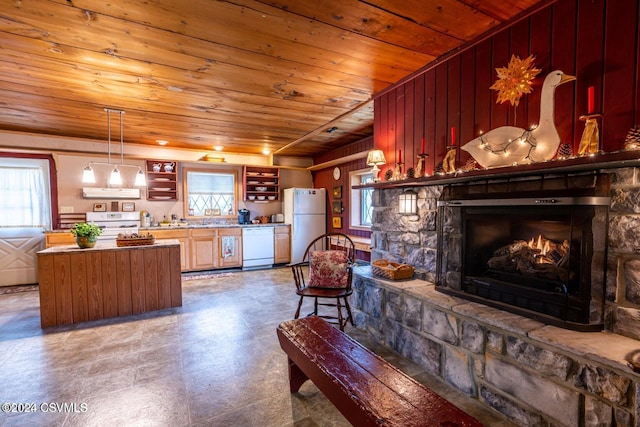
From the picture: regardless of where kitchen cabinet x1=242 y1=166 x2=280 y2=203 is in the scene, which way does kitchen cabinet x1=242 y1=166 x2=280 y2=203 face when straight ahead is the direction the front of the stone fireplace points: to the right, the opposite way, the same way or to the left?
to the left

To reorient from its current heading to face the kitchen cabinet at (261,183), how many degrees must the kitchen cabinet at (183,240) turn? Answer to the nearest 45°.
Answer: approximately 90° to its left

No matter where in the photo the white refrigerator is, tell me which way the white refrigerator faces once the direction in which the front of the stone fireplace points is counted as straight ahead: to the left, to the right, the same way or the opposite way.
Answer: to the left

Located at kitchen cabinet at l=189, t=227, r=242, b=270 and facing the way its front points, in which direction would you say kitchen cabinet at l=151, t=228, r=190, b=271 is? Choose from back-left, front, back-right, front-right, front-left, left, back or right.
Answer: right

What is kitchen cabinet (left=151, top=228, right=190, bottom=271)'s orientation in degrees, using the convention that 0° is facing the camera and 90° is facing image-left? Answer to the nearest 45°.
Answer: approximately 0°

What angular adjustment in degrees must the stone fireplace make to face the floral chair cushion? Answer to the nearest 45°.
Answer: approximately 45° to its right

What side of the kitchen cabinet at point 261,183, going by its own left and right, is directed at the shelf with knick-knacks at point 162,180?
right

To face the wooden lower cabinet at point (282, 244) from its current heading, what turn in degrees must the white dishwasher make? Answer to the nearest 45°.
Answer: approximately 90° to its left

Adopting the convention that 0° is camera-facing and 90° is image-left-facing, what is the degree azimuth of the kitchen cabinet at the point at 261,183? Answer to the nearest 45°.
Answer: approximately 0°

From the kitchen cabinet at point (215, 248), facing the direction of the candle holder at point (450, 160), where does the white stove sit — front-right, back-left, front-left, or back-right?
back-right
